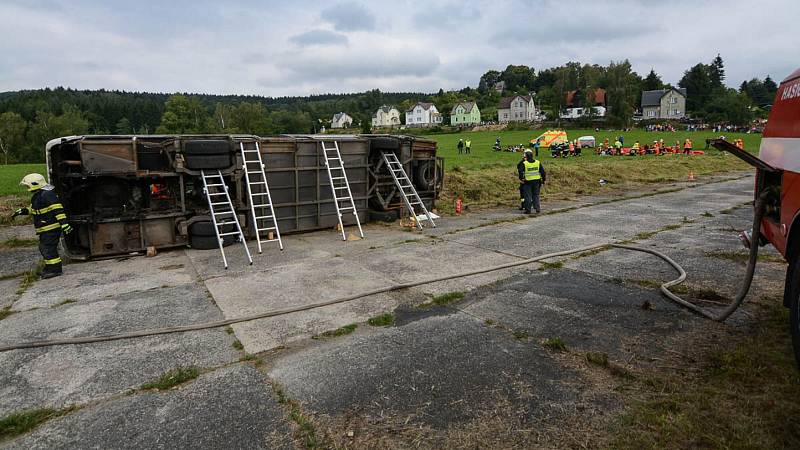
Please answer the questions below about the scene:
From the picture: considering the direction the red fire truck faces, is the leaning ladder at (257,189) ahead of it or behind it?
behind

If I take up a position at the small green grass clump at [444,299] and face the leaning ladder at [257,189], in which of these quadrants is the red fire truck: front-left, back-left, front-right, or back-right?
back-right
